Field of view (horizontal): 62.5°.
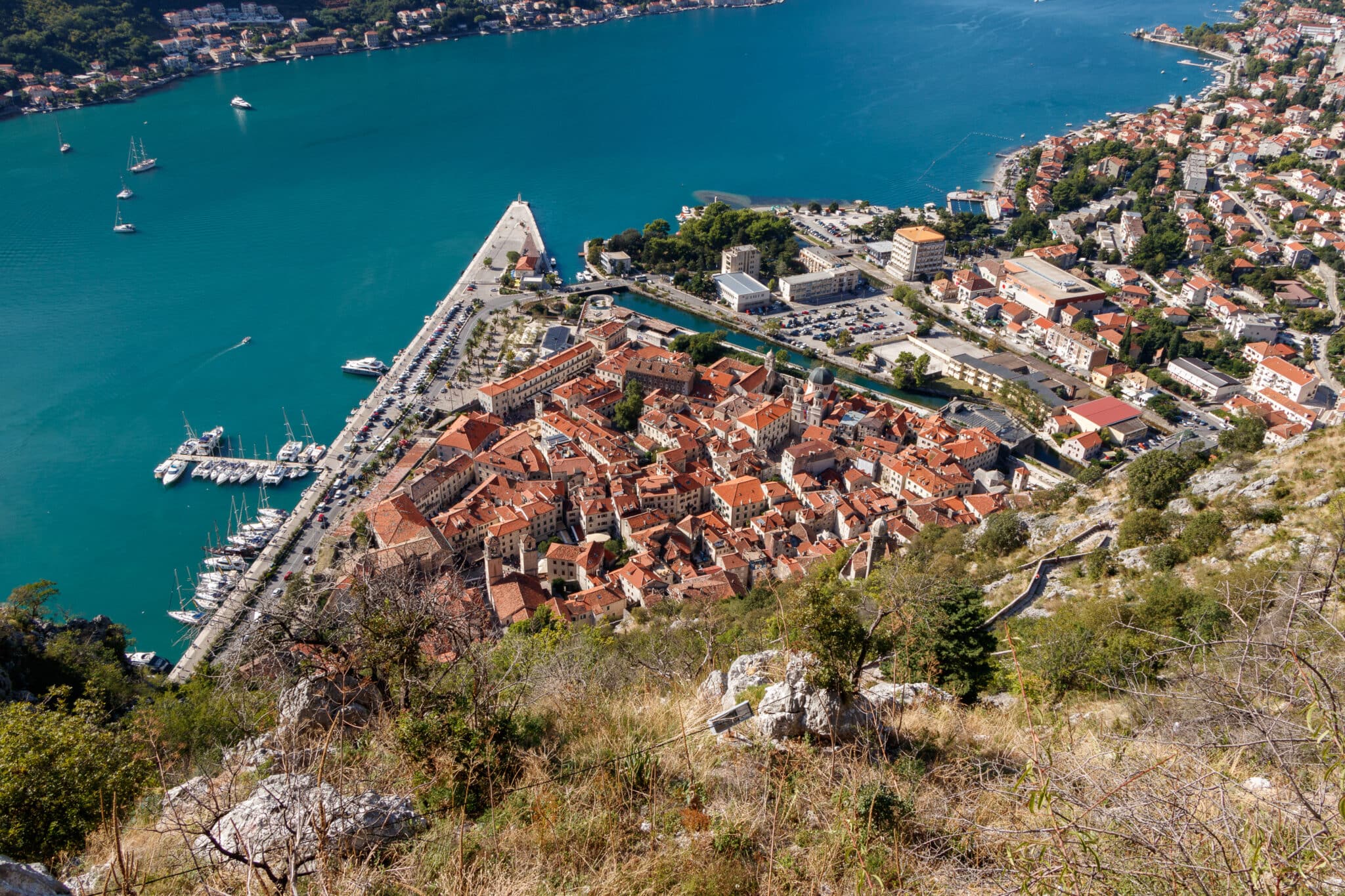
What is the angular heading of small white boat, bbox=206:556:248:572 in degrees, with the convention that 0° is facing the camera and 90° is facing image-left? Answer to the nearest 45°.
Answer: approximately 90°

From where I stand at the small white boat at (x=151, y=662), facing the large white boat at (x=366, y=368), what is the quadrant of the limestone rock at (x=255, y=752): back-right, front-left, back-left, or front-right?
back-right

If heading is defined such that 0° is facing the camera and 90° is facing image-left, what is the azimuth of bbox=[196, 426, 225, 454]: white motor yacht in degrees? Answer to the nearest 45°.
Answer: approximately 225°

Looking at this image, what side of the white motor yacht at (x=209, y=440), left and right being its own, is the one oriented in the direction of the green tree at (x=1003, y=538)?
right

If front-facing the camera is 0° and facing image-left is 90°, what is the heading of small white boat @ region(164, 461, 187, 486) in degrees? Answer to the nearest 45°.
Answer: approximately 45°

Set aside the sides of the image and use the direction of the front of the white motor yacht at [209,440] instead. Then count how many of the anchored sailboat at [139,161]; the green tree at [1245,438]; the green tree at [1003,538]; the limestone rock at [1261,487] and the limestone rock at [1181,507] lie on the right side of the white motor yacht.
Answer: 4

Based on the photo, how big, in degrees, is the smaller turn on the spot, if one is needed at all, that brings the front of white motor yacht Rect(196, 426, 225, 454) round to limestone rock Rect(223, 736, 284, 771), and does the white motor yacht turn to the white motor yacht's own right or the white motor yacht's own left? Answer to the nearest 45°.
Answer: approximately 135° to the white motor yacht's own right

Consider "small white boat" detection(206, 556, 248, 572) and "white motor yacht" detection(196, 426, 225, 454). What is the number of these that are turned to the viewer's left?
1

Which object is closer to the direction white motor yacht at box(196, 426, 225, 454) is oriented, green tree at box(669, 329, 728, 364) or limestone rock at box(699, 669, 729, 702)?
the green tree

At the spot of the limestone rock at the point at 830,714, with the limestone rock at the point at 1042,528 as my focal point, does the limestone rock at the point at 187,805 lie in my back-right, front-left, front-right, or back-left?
back-left

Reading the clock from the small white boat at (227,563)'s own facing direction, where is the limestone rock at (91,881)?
The limestone rock is roughly at 9 o'clock from the small white boat.

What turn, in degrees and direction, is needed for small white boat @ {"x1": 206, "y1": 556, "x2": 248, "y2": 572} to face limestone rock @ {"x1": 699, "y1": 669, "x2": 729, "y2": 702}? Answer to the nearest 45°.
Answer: approximately 90° to its left

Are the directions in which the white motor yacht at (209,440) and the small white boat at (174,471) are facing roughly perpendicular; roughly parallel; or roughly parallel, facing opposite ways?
roughly parallel, facing opposite ways
